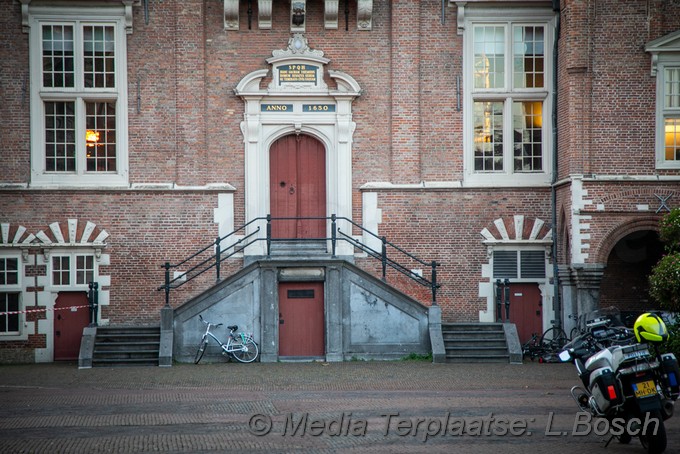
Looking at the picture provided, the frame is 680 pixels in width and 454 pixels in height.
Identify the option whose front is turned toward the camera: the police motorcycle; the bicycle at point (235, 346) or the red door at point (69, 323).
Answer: the red door

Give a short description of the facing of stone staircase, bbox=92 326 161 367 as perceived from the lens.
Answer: facing the viewer

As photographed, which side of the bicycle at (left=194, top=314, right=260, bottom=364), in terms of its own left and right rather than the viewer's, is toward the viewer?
left

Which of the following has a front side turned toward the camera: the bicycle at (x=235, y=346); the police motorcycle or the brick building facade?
the brick building facade

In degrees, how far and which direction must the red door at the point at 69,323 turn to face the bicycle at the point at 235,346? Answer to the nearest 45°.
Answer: approximately 45° to its left

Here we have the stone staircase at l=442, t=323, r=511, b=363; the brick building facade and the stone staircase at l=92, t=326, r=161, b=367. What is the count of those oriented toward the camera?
3

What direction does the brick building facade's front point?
toward the camera

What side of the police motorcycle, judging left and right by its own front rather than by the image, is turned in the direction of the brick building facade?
front

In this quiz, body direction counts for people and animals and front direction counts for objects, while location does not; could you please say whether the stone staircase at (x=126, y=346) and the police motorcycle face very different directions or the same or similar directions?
very different directions

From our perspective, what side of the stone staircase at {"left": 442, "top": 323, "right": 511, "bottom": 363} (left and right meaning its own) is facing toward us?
front
